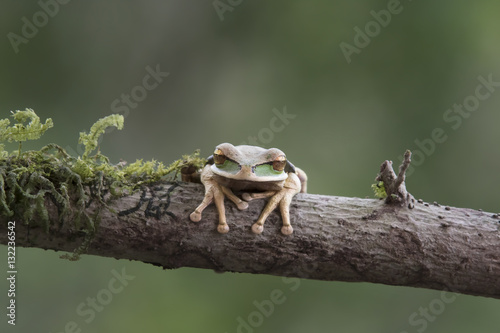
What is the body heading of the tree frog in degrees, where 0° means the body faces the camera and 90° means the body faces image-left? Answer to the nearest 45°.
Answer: approximately 0°
